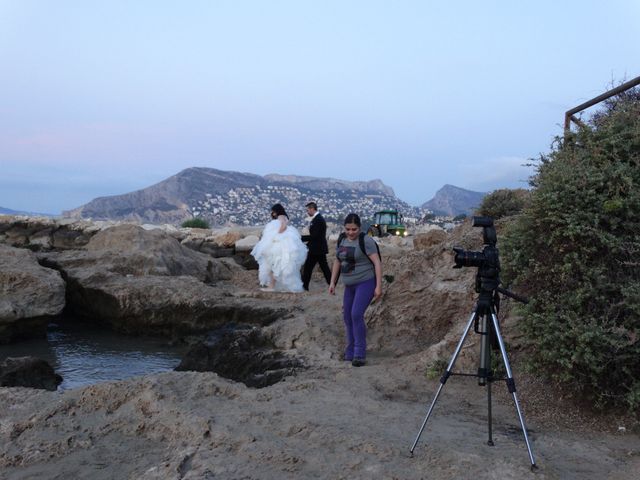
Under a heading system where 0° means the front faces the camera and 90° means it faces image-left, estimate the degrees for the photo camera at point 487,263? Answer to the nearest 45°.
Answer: approximately 90°

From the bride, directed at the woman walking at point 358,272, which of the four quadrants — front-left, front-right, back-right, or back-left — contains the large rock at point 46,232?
back-right

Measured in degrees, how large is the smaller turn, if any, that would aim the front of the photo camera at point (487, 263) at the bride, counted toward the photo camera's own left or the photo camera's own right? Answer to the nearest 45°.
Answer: approximately 45° to the photo camera's own right

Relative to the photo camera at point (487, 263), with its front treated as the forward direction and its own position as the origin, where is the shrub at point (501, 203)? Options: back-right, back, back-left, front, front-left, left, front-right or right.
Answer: right

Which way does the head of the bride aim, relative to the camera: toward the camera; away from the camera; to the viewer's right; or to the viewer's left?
to the viewer's left

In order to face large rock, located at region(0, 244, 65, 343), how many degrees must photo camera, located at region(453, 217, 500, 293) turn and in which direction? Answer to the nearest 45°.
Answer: approximately 45° to its right

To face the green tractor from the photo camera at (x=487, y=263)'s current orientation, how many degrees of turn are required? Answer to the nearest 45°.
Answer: approximately 90° to its right
